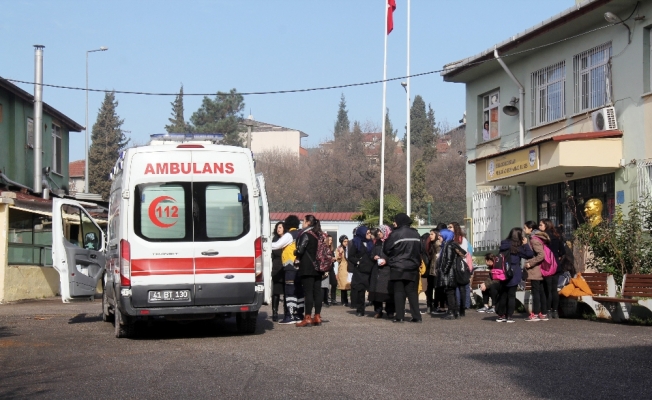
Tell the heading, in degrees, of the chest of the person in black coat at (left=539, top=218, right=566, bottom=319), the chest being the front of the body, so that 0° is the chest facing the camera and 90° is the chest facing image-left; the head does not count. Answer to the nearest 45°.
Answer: approximately 90°

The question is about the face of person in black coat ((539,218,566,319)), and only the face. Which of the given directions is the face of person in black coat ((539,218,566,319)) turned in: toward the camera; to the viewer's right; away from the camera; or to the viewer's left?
to the viewer's left

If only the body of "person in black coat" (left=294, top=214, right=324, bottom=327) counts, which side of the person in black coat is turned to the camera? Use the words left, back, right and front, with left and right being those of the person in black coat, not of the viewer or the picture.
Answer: left

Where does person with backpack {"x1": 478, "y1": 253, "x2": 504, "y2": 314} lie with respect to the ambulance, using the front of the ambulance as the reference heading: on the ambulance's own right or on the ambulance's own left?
on the ambulance's own right

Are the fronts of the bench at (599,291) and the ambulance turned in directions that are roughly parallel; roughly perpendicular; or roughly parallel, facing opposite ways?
roughly perpendicular

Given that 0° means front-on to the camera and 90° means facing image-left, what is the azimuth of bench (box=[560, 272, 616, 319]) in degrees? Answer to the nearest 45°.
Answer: approximately 45°

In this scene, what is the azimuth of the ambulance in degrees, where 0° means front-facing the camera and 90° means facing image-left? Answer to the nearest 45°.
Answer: approximately 180°

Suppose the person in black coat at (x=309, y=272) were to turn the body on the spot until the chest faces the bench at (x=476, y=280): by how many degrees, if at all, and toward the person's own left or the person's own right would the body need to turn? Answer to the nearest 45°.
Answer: approximately 135° to the person's own right

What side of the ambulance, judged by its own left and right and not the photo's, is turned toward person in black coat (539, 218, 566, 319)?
right

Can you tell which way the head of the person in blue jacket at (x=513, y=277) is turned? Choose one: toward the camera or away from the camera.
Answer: away from the camera

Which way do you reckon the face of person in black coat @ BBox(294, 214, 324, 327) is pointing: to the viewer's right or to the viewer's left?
to the viewer's left

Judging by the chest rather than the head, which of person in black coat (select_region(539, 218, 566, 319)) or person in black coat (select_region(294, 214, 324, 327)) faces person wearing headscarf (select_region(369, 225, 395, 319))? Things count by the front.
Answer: person in black coat (select_region(539, 218, 566, 319))
